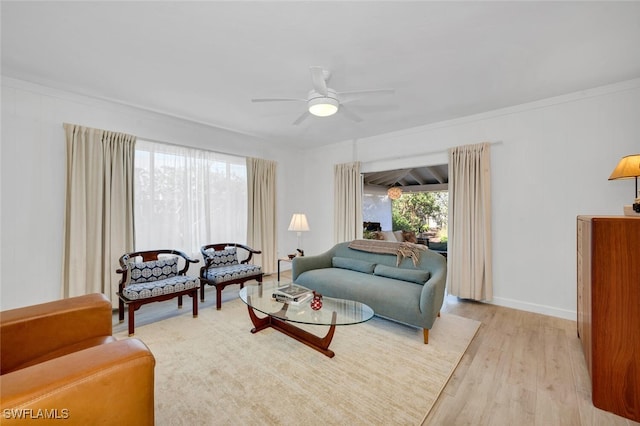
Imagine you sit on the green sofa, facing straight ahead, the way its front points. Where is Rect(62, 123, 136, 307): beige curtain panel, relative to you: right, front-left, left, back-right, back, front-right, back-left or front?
front-right

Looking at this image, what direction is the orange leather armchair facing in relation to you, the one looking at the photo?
facing away from the viewer and to the right of the viewer

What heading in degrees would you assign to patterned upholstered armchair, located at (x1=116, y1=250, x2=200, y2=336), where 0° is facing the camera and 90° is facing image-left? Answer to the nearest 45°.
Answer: approximately 315°

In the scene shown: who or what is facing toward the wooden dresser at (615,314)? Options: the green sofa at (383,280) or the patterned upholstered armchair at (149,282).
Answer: the patterned upholstered armchair

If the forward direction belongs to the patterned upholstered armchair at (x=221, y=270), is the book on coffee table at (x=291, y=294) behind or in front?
in front

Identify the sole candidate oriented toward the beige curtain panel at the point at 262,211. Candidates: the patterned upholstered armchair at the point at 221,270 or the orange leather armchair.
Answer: the orange leather armchair

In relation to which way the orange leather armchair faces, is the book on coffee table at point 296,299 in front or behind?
in front

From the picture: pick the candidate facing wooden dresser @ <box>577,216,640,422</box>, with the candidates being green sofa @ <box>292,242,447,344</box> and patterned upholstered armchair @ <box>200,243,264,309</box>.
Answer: the patterned upholstered armchair

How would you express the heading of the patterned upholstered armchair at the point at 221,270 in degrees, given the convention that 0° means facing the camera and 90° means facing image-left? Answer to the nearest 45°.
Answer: approximately 315°
